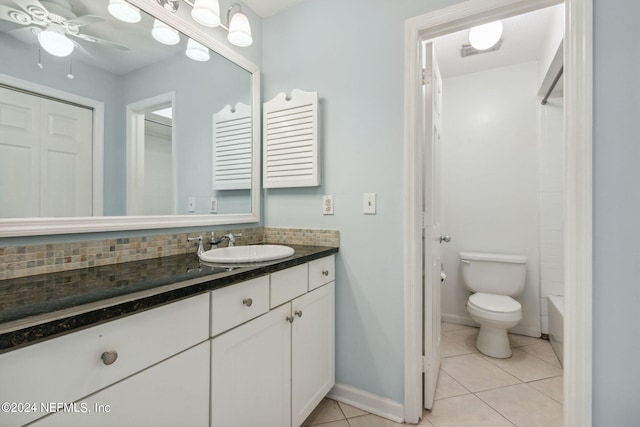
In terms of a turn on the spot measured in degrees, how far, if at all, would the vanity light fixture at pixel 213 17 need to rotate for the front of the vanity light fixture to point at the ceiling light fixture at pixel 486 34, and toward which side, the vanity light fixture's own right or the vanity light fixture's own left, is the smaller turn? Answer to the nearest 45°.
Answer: approximately 45° to the vanity light fixture's own left

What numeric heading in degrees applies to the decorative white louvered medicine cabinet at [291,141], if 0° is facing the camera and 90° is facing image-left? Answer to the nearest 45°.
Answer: approximately 45°
